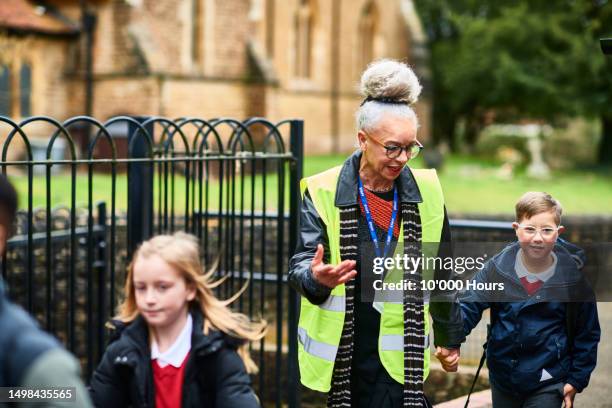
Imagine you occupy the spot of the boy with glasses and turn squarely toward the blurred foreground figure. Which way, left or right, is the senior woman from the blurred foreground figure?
right

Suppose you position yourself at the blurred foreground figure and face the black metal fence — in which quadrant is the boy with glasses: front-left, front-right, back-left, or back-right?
front-right

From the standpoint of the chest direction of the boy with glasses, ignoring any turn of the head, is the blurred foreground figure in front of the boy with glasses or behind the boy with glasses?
in front

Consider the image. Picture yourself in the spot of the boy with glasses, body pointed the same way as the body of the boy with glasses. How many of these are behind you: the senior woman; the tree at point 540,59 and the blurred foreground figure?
1

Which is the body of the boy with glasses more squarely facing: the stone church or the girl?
the girl

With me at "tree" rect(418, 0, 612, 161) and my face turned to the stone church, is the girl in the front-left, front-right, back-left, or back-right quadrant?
front-left

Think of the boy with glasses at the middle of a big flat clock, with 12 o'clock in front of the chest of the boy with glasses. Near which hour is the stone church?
The stone church is roughly at 5 o'clock from the boy with glasses.

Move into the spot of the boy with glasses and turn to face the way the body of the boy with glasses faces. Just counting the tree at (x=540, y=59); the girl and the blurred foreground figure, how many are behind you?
1

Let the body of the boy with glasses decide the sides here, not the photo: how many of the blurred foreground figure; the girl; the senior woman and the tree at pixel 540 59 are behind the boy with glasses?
1

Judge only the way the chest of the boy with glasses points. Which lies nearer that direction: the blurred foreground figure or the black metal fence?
the blurred foreground figure

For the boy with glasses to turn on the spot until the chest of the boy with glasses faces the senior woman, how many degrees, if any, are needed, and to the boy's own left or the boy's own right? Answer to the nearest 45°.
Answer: approximately 45° to the boy's own right

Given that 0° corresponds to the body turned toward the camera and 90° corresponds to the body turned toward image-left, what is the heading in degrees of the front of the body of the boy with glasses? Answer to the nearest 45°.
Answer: approximately 0°

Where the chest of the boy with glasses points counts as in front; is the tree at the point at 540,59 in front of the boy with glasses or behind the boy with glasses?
behind
